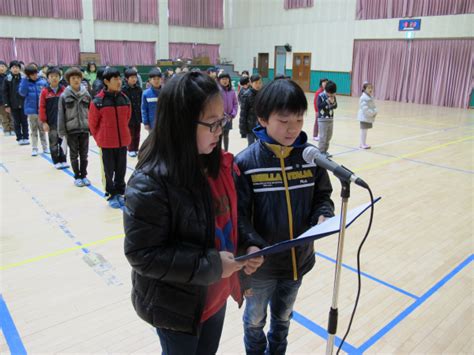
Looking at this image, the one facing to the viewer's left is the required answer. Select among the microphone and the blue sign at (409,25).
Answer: the microphone

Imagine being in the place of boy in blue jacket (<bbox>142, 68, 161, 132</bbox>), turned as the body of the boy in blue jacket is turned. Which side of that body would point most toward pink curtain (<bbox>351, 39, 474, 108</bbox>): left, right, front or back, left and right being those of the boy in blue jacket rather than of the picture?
left

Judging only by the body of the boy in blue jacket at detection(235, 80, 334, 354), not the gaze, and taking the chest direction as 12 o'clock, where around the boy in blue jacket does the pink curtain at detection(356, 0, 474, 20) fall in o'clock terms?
The pink curtain is roughly at 8 o'clock from the boy in blue jacket.

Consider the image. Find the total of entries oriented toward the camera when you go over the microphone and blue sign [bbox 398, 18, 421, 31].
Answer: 1

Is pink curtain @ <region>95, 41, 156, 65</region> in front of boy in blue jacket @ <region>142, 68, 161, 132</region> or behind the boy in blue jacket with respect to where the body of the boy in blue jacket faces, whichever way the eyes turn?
behind

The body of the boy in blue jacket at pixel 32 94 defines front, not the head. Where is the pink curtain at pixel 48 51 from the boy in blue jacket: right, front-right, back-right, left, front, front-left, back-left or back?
back-left

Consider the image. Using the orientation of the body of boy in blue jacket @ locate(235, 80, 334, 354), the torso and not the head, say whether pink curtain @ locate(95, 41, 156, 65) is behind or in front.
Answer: behind

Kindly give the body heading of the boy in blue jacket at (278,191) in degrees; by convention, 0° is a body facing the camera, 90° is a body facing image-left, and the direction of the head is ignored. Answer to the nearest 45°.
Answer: approximately 315°

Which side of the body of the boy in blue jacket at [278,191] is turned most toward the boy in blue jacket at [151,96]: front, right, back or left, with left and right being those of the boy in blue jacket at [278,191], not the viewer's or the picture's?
back
